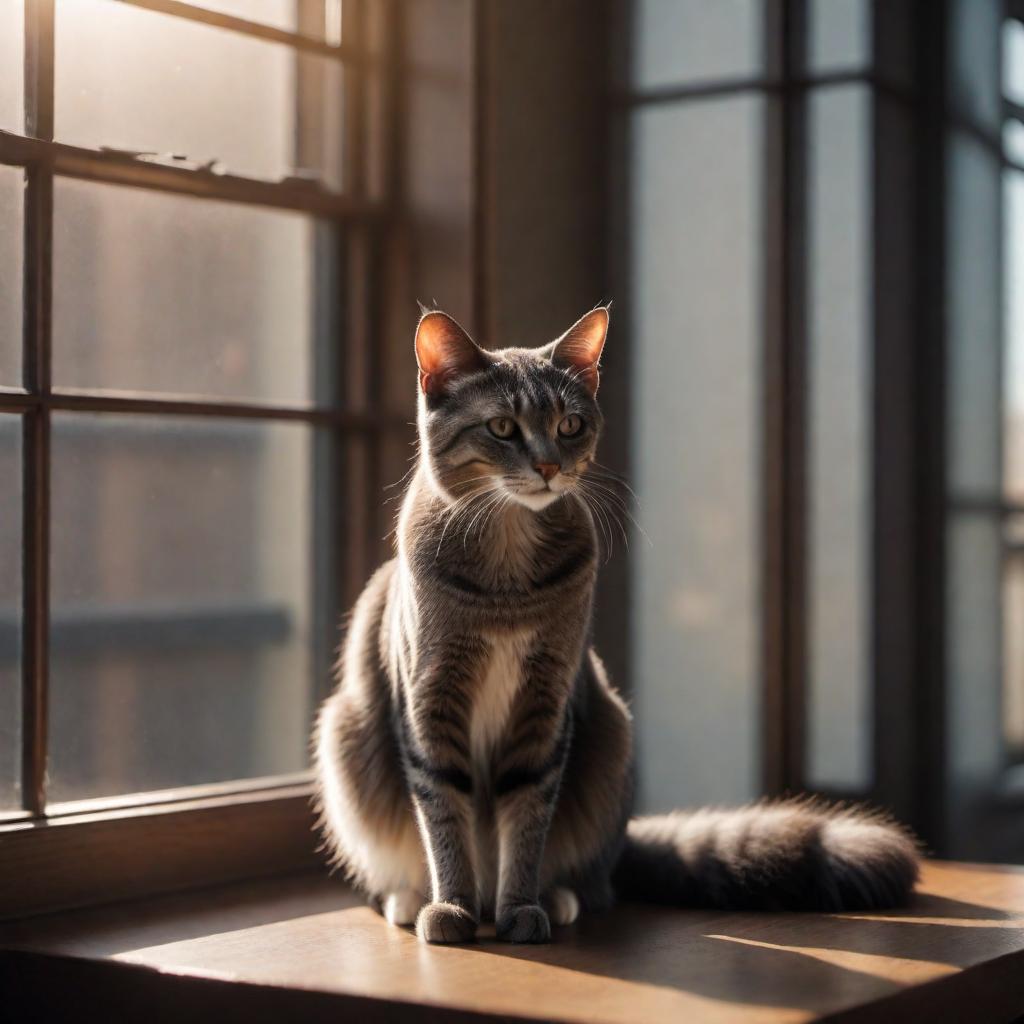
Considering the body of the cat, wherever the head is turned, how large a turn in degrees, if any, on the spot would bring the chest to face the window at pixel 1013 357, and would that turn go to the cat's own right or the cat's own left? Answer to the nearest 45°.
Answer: approximately 135° to the cat's own left

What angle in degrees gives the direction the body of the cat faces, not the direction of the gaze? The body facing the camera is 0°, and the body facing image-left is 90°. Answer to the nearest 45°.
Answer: approximately 0°

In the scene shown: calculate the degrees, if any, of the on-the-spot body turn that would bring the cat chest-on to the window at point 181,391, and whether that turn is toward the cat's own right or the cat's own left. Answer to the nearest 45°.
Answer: approximately 135° to the cat's own right

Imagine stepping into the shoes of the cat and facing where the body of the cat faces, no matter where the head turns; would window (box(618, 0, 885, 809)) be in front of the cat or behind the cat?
behind
